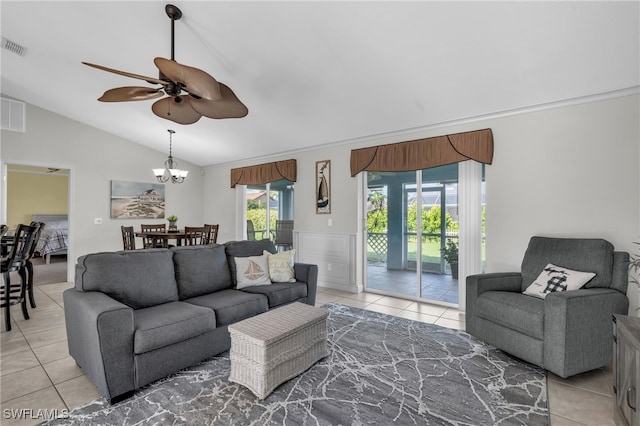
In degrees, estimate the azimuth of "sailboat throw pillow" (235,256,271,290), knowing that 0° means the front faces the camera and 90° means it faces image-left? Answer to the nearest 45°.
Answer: approximately 315°

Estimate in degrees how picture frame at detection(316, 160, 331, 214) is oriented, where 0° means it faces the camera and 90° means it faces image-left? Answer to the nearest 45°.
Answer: approximately 45°

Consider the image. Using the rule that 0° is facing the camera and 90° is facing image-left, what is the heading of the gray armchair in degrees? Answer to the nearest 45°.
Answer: approximately 45°

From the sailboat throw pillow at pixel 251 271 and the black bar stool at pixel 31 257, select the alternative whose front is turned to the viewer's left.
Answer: the black bar stool

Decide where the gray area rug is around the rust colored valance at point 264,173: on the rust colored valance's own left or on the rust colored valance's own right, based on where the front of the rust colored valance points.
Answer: on the rust colored valance's own left

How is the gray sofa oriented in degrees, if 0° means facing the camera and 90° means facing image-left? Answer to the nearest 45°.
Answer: approximately 315°

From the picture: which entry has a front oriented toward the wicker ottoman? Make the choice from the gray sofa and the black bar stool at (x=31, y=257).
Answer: the gray sofa

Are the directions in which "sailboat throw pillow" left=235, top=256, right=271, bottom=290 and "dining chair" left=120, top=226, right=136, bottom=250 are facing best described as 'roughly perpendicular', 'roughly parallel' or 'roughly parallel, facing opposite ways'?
roughly perpendicular

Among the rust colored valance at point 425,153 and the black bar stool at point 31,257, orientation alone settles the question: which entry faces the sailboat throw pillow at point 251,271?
the rust colored valance

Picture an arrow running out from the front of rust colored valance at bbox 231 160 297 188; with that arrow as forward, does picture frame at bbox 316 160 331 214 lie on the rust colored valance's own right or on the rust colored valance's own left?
on the rust colored valance's own left

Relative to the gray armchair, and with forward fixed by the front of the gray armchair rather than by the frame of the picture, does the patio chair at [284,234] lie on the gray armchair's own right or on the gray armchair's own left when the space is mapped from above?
on the gray armchair's own right

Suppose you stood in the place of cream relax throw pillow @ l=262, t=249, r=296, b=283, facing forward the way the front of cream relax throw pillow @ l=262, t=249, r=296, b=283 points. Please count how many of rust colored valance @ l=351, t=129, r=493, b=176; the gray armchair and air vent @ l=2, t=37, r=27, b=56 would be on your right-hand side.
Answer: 1
